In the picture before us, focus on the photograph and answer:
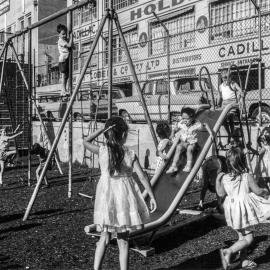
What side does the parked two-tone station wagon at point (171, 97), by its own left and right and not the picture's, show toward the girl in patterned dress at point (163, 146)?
left

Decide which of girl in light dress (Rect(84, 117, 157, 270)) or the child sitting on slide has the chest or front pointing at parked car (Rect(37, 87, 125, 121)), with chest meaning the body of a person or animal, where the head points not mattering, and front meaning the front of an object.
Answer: the girl in light dress

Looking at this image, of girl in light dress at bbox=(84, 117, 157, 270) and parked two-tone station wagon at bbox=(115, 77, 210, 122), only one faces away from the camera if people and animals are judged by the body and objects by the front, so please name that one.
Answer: the girl in light dress

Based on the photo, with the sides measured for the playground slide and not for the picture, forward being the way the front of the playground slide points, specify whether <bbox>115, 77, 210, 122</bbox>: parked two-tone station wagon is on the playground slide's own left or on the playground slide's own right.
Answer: on the playground slide's own right

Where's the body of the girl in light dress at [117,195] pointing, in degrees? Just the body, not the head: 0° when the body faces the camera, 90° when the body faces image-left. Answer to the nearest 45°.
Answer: approximately 180°

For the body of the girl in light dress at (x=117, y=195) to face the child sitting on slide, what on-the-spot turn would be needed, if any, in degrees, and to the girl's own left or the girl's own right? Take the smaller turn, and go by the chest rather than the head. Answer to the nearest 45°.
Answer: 0° — they already face them

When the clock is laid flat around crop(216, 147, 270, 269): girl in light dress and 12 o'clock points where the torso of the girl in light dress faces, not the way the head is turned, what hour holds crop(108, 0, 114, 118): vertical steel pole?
The vertical steel pole is roughly at 9 o'clock from the girl in light dress.

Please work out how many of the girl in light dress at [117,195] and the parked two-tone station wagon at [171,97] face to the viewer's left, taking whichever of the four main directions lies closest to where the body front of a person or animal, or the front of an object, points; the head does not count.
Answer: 1

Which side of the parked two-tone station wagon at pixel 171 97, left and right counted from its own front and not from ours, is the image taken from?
left

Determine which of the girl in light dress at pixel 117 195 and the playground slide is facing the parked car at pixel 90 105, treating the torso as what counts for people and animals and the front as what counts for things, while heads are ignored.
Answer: the girl in light dress

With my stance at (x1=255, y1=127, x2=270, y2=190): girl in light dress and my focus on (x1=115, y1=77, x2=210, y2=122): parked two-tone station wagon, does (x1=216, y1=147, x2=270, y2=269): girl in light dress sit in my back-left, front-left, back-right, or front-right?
back-left

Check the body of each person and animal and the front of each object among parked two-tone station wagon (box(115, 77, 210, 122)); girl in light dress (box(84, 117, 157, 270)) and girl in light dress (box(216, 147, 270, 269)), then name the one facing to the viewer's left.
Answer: the parked two-tone station wagon

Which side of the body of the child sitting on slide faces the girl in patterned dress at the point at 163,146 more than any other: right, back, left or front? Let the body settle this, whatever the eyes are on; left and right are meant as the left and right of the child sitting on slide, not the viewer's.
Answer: right

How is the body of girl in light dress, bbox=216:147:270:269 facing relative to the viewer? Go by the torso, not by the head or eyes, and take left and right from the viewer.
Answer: facing away from the viewer and to the right of the viewer

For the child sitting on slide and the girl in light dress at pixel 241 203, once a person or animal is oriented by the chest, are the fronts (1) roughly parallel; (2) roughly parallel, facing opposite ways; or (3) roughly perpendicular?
roughly parallel, facing opposite ways

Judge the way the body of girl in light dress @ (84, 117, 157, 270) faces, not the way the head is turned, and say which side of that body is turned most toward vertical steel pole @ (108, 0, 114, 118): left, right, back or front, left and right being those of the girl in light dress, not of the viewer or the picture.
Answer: front

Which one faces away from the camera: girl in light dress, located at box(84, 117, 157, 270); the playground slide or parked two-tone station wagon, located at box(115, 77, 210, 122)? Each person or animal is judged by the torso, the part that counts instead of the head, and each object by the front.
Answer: the girl in light dress

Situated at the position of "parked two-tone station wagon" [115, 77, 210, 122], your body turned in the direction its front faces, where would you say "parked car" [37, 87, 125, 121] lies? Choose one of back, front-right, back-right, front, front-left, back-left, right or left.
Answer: front-right

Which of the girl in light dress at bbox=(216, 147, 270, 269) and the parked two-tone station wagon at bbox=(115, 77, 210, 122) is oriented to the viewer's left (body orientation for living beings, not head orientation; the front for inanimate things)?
the parked two-tone station wagon
